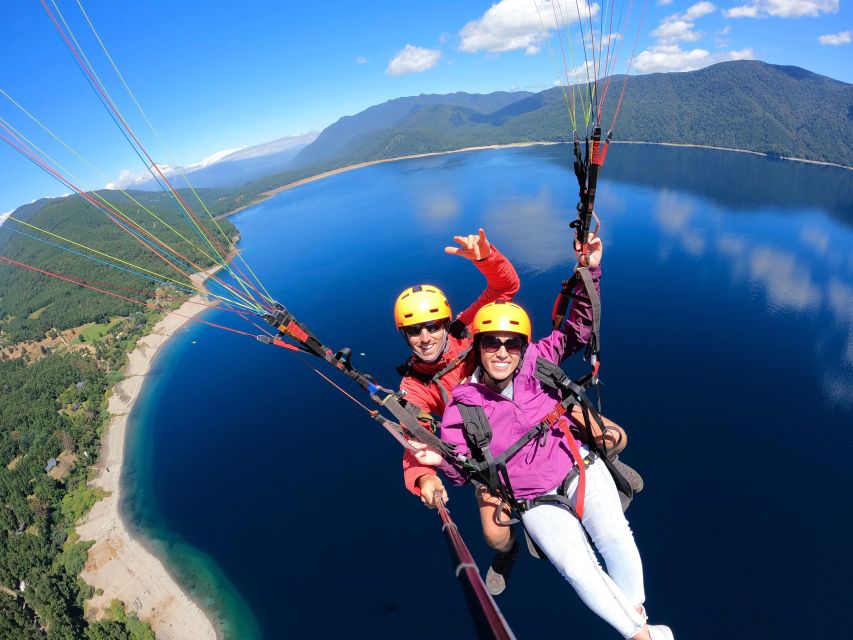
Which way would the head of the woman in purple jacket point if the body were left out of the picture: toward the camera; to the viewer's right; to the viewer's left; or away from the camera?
toward the camera

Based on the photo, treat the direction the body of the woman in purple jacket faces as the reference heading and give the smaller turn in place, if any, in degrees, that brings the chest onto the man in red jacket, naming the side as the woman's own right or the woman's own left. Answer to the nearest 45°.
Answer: approximately 135° to the woman's own right

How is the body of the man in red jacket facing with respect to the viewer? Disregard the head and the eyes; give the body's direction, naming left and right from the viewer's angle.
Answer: facing the viewer

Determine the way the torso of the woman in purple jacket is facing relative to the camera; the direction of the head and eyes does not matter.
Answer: toward the camera

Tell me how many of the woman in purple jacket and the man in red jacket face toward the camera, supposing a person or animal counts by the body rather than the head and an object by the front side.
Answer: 2

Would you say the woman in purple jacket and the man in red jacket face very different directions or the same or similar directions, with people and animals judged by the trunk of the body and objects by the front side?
same or similar directions

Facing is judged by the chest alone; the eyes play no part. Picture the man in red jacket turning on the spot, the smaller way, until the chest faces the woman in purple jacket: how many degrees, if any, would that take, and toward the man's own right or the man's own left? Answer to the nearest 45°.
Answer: approximately 45° to the man's own left

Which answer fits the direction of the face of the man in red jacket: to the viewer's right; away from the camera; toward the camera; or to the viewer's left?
toward the camera
